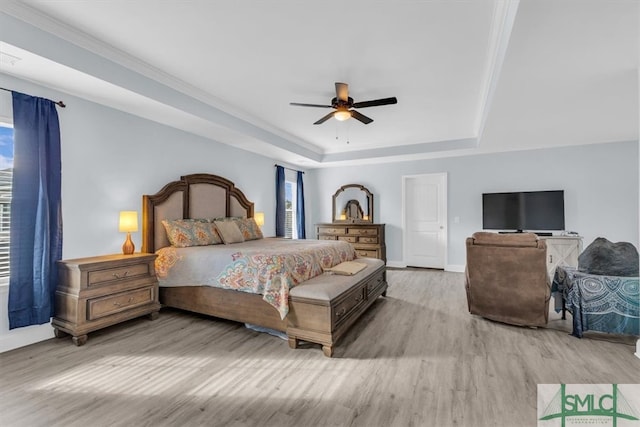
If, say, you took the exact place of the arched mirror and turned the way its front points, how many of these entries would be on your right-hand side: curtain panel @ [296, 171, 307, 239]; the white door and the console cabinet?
1

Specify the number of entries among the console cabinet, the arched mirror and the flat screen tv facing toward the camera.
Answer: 3

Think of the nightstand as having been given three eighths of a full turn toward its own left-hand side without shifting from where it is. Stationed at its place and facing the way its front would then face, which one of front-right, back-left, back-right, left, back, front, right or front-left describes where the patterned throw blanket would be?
back-right

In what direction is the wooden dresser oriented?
toward the camera

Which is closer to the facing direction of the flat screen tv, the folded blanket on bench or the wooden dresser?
the folded blanket on bench

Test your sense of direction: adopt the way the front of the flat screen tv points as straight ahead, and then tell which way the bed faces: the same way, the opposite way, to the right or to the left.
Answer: to the left

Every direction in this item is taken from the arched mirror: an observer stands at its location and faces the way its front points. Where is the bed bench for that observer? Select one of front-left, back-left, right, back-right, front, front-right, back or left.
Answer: front

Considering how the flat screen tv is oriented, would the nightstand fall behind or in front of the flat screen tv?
in front

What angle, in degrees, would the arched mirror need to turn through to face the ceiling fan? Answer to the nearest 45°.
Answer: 0° — it already faces it

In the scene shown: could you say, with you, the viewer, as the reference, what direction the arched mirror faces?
facing the viewer

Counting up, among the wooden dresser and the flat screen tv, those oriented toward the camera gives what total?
2

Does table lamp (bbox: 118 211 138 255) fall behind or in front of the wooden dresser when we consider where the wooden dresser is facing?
in front

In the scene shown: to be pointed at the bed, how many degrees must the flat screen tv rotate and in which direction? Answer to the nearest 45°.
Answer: approximately 45° to its right
